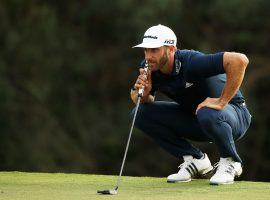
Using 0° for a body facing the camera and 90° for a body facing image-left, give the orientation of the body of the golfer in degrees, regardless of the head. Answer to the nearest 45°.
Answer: approximately 45°
